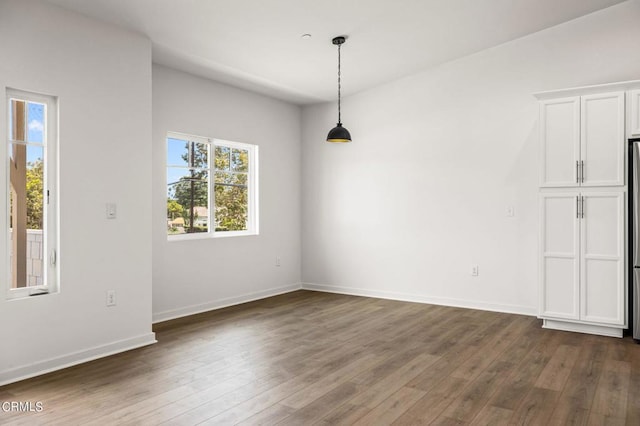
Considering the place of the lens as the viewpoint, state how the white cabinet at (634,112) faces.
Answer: facing the viewer

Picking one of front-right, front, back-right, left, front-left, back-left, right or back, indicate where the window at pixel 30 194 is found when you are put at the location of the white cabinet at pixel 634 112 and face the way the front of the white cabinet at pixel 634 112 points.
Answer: front-right

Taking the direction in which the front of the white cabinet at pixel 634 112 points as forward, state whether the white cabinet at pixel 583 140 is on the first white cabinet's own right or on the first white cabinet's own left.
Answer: on the first white cabinet's own right

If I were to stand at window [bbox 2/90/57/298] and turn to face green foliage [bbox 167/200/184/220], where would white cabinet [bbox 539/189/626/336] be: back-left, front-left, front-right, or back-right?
front-right

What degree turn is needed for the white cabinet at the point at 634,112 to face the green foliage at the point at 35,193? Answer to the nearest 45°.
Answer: approximately 45° to its right

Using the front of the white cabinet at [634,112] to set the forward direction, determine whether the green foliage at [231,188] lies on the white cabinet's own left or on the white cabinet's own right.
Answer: on the white cabinet's own right

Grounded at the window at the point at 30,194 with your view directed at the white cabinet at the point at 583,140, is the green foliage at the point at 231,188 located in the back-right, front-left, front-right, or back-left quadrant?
front-left

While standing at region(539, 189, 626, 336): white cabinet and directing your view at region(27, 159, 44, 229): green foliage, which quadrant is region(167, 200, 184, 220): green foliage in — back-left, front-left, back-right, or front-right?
front-right

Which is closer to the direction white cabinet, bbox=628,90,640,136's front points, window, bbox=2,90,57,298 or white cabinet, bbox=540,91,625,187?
the window
